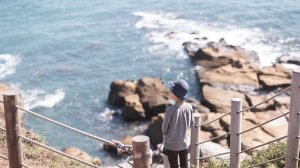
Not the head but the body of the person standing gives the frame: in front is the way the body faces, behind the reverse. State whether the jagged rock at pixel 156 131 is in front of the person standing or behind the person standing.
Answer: in front

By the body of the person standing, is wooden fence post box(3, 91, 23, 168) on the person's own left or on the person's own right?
on the person's own left

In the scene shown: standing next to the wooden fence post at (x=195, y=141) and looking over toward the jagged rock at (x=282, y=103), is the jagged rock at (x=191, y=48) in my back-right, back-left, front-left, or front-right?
front-left

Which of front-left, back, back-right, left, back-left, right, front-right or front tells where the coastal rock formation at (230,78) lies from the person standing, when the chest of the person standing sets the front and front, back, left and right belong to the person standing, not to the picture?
front-right

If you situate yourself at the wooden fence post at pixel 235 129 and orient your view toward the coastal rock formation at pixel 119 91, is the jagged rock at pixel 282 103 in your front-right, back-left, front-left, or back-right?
front-right

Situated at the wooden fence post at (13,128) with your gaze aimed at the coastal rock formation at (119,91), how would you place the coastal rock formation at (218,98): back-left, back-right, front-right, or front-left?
front-right

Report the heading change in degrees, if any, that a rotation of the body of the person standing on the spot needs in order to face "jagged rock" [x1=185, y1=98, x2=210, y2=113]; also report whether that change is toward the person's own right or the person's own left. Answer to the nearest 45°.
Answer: approximately 45° to the person's own right

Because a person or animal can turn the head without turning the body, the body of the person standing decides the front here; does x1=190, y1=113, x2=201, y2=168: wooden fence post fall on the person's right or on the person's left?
on the person's right

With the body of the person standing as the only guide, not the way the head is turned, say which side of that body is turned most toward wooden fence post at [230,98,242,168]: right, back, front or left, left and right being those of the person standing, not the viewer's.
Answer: right

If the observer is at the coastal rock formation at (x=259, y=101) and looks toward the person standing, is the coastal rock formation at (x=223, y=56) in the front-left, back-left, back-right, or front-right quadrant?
back-right
